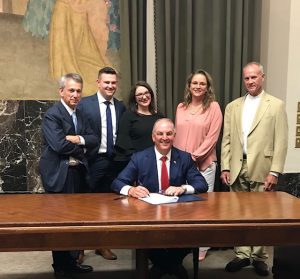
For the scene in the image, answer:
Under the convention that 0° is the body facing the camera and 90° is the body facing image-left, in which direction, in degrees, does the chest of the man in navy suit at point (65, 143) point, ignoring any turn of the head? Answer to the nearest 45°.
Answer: approximately 315°

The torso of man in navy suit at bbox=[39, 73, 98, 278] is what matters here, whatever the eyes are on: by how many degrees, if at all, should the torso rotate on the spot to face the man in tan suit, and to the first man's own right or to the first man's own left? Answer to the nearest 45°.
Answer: approximately 45° to the first man's own left

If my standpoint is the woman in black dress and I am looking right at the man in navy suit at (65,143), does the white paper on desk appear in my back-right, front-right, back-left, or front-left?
front-left

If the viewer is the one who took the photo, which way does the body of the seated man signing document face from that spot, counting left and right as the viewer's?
facing the viewer

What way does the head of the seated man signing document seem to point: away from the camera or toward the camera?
toward the camera

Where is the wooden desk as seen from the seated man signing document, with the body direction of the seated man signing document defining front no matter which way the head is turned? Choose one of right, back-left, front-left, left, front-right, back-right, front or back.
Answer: front

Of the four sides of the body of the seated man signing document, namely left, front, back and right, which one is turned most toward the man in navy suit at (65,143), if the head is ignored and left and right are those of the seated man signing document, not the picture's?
right

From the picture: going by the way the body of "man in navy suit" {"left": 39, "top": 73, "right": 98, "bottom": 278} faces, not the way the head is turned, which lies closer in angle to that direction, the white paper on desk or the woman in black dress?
the white paper on desk

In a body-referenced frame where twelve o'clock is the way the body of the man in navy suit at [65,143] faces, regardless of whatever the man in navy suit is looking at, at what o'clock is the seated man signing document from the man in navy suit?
The seated man signing document is roughly at 11 o'clock from the man in navy suit.

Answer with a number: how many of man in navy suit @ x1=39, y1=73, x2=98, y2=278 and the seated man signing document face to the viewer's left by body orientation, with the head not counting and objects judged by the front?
0
